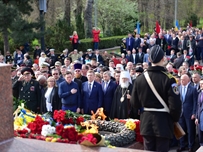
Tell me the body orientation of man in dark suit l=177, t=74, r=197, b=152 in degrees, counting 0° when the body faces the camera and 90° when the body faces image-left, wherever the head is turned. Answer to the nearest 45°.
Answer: approximately 45°

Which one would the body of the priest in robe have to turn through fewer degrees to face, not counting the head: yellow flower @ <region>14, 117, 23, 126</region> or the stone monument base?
the stone monument base

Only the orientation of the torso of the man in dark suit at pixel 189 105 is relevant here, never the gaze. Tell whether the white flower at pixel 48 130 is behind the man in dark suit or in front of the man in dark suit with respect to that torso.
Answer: in front

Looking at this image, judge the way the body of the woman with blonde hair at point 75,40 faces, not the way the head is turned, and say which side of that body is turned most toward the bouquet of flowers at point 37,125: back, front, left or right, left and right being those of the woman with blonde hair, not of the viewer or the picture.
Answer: front

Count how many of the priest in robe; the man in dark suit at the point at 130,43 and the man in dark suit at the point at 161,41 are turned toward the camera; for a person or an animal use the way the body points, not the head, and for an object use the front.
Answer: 3

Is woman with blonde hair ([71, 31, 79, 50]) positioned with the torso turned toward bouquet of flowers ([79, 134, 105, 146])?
yes

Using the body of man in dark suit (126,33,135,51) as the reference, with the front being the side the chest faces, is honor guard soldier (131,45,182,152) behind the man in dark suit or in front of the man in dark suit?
in front

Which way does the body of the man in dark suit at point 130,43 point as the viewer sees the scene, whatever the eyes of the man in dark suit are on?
toward the camera

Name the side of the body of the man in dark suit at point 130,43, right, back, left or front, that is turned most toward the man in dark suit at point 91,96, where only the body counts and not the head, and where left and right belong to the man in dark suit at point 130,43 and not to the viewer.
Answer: front

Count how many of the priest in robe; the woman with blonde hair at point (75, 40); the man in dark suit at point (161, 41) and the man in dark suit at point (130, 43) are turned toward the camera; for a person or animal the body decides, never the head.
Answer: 4

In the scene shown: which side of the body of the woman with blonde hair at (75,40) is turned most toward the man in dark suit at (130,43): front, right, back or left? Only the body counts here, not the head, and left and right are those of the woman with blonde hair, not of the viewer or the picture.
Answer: left

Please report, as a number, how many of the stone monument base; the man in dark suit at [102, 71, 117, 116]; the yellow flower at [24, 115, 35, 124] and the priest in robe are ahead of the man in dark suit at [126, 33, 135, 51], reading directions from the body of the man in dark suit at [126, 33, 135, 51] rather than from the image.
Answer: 4

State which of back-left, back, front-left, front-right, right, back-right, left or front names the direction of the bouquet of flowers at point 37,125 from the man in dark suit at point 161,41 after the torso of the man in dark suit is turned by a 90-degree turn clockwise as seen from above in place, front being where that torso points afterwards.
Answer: left

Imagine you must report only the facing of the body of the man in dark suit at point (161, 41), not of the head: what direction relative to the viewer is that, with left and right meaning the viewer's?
facing the viewer

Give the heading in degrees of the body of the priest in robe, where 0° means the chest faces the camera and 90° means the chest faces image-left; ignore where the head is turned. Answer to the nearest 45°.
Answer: approximately 0°

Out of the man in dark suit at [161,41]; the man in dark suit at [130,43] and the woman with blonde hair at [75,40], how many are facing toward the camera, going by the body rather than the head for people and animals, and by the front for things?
3
